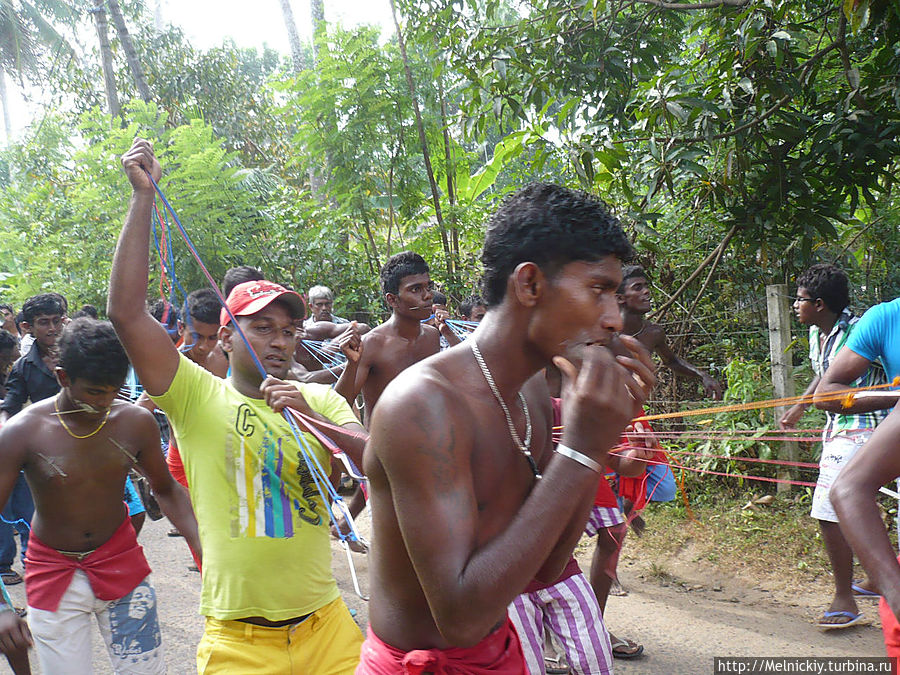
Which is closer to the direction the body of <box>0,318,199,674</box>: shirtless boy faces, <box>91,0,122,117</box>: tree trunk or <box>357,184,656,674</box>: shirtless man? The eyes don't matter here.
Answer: the shirtless man

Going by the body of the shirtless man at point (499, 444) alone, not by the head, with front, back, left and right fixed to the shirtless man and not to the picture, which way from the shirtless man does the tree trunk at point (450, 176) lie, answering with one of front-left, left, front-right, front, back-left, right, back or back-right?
back-left

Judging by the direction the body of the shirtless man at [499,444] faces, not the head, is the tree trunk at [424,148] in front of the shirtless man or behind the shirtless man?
behind

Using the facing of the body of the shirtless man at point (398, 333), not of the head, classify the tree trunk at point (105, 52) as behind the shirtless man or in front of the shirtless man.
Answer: behind

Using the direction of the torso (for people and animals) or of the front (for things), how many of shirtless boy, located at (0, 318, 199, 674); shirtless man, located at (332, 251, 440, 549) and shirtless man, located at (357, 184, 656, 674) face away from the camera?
0

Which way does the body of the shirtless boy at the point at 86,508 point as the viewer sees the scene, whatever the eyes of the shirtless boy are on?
toward the camera

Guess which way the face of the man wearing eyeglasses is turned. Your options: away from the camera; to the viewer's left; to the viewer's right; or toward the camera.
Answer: to the viewer's left

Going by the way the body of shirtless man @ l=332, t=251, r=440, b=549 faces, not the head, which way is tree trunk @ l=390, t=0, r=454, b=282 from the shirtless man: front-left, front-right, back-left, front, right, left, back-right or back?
back-left

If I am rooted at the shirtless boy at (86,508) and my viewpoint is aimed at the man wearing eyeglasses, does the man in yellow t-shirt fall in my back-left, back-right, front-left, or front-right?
front-right

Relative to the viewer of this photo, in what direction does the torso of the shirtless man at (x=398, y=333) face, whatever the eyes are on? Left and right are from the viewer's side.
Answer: facing the viewer and to the right of the viewer

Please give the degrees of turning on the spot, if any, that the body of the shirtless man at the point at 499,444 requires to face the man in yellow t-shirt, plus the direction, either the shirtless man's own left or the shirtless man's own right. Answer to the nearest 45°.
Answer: approximately 180°

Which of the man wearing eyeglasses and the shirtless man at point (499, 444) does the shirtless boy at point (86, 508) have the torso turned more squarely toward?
the shirtless man

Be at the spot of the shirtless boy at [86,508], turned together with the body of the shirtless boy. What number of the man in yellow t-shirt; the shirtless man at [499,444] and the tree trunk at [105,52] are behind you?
1

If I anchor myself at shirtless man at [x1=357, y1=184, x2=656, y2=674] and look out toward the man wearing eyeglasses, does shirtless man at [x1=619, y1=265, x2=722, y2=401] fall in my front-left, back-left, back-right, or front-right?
front-left

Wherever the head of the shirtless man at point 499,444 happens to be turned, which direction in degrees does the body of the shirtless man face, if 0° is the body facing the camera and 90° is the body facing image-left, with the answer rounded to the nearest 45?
approximately 315°
